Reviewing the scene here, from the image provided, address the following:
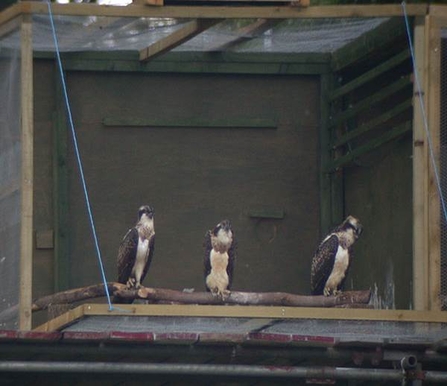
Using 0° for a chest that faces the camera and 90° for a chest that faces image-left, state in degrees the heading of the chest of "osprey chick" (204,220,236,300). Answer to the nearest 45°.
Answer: approximately 0°

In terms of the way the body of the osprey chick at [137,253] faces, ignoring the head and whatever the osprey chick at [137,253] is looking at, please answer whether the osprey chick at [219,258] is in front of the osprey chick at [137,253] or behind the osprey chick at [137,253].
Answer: in front

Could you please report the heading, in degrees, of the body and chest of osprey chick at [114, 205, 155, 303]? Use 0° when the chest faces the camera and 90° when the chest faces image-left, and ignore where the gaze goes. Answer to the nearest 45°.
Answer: approximately 315°

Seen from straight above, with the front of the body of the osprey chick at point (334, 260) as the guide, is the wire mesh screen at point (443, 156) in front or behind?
in front

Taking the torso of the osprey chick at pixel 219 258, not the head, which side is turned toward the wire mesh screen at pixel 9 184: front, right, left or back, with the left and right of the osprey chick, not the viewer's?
right

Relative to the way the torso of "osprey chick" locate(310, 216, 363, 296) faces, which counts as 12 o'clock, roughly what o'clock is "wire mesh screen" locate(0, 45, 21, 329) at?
The wire mesh screen is roughly at 4 o'clock from the osprey chick.
